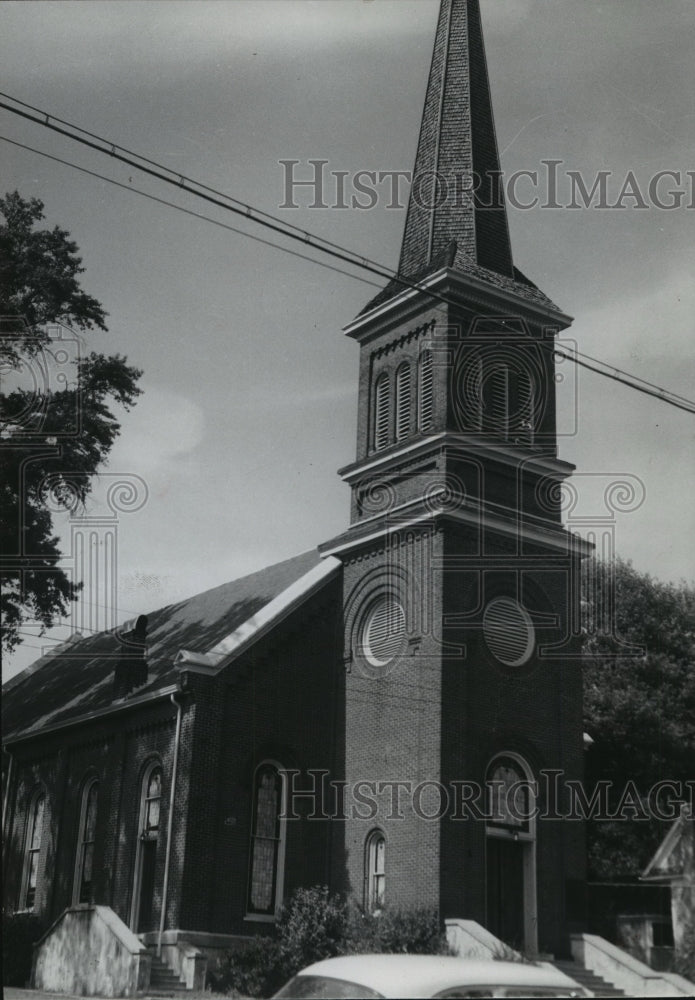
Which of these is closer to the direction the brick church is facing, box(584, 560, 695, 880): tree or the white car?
the white car

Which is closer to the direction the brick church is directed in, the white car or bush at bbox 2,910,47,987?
the white car

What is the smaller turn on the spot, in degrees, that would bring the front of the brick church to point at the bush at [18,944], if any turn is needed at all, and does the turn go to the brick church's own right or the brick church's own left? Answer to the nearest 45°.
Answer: approximately 135° to the brick church's own right

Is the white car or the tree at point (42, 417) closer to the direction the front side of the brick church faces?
the white car

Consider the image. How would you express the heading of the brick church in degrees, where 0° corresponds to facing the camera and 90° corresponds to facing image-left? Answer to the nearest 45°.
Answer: approximately 315°
